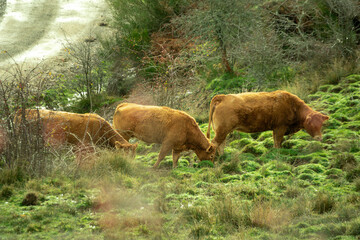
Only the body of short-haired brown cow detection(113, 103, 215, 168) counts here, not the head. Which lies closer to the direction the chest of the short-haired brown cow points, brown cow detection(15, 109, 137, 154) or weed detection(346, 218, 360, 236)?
the weed

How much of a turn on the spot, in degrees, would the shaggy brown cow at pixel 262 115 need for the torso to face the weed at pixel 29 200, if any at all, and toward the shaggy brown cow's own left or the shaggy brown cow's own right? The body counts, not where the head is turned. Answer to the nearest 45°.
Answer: approximately 135° to the shaggy brown cow's own right

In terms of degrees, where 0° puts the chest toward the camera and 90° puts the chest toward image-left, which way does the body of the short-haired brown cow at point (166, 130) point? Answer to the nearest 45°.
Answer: approximately 270°

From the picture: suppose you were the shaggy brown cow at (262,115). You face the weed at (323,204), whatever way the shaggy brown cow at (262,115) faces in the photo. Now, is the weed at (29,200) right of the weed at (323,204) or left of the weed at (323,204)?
right

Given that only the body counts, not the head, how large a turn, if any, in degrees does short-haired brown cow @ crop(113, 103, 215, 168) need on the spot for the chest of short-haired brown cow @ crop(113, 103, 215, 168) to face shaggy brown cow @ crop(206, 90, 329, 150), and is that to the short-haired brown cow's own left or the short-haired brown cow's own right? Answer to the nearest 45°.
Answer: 0° — it already faces it

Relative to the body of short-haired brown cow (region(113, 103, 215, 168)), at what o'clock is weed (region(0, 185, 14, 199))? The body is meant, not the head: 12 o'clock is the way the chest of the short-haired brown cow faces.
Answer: The weed is roughly at 4 o'clock from the short-haired brown cow.

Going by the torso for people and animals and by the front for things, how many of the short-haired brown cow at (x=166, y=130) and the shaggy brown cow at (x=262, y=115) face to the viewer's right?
2

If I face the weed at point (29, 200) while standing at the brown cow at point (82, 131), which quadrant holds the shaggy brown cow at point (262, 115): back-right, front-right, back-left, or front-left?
back-left

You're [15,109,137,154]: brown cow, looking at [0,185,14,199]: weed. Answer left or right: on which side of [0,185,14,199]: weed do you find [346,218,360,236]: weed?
left

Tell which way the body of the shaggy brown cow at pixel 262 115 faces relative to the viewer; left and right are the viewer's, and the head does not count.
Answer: facing to the right of the viewer

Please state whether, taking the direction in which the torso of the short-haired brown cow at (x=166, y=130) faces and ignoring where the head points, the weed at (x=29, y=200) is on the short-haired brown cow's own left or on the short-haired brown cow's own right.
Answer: on the short-haired brown cow's own right

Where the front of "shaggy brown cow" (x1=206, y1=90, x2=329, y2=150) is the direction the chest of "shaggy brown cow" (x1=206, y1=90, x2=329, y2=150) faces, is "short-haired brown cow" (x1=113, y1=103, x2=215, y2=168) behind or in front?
behind

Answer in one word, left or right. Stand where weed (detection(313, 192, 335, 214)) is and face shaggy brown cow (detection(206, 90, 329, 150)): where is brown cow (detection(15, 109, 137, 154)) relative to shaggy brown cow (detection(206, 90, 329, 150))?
left

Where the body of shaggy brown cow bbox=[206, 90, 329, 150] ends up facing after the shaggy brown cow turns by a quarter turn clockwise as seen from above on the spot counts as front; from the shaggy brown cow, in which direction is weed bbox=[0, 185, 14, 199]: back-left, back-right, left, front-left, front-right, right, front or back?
front-right

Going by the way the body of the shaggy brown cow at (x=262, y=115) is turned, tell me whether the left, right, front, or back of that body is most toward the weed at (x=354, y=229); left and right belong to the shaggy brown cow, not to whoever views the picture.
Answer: right
